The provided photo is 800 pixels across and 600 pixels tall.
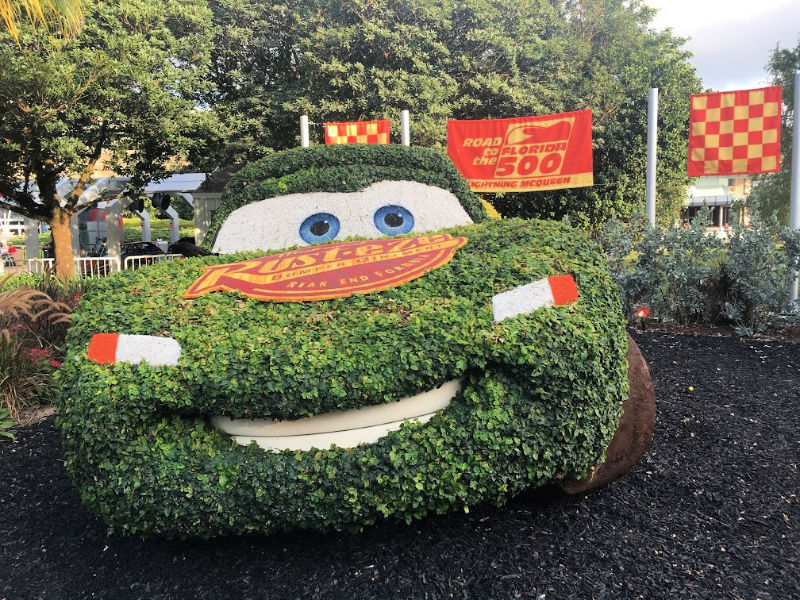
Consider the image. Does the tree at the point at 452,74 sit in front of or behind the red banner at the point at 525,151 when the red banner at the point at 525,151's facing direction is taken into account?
behind

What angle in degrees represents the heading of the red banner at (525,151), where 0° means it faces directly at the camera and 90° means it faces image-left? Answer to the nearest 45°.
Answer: approximately 0°

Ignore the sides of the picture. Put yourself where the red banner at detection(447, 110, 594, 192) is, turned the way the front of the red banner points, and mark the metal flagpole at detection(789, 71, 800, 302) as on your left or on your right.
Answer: on your left

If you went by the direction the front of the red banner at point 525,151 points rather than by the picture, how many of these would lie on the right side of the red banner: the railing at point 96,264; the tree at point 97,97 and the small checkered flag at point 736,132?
2

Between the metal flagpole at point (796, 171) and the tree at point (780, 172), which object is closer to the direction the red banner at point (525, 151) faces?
the metal flagpole

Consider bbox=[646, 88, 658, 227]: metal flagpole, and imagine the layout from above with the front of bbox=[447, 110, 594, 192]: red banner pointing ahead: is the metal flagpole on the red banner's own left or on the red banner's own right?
on the red banner's own left

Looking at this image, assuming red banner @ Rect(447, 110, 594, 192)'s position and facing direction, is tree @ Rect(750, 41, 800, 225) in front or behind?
behind

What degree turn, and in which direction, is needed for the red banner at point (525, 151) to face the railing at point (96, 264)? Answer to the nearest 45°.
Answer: approximately 90° to its right

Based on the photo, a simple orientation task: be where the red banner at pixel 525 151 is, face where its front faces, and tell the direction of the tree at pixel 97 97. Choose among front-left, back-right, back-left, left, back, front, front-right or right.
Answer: right

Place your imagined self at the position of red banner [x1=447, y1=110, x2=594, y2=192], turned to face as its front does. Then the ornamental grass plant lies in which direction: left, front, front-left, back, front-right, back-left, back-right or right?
front-right

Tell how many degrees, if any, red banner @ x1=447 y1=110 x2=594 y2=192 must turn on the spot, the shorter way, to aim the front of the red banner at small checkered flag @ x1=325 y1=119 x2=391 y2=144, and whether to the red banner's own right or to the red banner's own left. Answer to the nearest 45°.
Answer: approximately 90° to the red banner's own right

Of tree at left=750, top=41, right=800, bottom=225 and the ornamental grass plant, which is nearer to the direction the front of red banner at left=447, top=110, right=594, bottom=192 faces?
the ornamental grass plant
